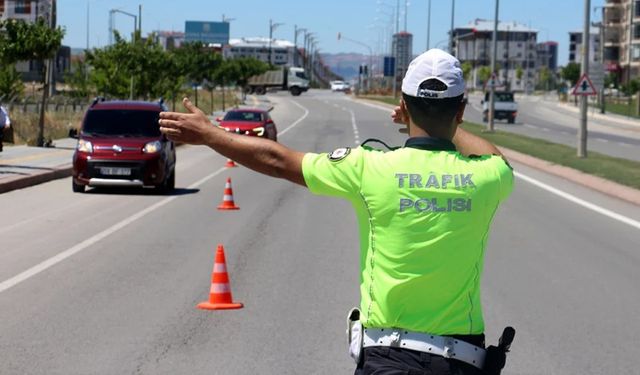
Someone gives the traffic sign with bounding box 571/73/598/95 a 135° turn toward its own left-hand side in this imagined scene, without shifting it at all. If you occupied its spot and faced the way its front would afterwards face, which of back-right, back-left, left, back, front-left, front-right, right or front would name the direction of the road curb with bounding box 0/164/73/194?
back

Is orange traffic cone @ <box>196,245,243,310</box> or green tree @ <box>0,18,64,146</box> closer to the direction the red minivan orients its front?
the orange traffic cone

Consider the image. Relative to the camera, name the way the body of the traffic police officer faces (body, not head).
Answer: away from the camera

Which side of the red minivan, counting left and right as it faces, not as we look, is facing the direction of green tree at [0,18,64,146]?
back

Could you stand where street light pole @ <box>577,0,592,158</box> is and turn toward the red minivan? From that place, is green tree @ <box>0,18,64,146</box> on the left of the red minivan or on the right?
right

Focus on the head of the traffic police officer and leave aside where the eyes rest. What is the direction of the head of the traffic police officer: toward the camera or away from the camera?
away from the camera

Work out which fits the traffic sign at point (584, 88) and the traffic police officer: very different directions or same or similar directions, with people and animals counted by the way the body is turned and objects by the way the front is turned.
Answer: very different directions

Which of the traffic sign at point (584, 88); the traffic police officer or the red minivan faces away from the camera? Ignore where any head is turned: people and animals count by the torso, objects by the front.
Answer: the traffic police officer

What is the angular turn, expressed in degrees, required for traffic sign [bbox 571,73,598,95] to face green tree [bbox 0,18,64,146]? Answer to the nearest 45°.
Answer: approximately 90° to its right

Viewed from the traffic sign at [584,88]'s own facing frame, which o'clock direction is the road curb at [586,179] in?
The road curb is roughly at 12 o'clock from the traffic sign.

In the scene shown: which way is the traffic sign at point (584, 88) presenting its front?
toward the camera

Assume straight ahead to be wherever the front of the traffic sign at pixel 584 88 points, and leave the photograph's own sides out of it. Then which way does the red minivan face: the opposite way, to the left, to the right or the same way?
the same way

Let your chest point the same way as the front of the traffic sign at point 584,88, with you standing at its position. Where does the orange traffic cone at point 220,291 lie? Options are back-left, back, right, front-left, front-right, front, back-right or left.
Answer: front

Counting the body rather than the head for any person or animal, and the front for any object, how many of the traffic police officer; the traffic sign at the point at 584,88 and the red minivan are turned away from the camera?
1

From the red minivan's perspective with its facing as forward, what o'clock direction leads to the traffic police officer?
The traffic police officer is roughly at 12 o'clock from the red minivan.

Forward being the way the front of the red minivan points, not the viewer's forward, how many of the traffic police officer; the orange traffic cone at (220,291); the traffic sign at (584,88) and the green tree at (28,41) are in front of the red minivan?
2
